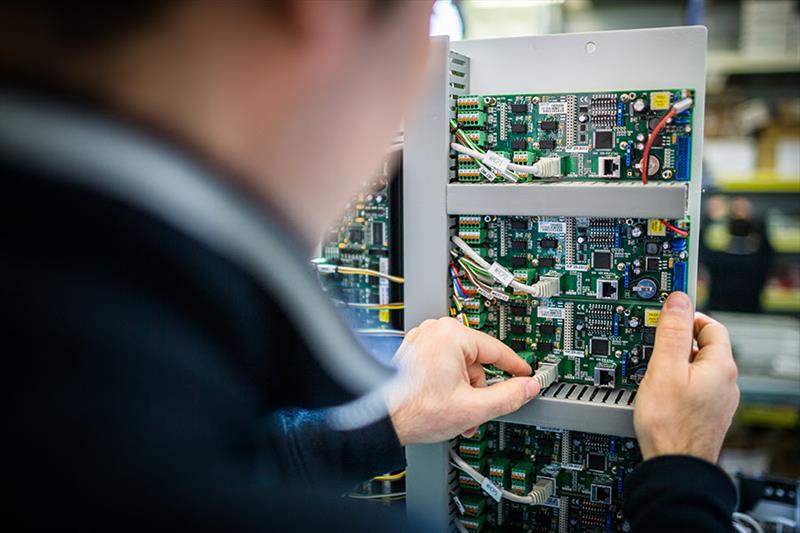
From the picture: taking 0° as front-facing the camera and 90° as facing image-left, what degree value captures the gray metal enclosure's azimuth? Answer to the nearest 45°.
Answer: approximately 0°
